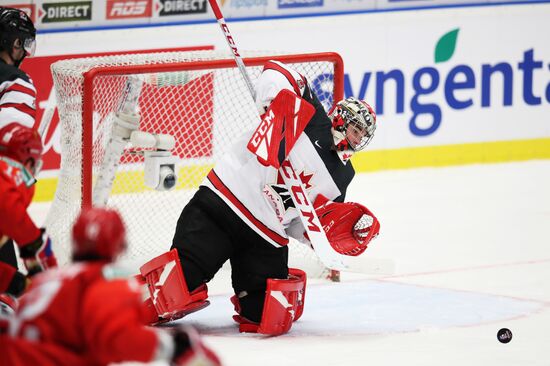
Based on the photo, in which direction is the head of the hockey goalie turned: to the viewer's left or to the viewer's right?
to the viewer's right

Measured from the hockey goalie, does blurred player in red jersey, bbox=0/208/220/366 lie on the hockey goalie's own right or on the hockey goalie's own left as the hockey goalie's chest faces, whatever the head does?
on the hockey goalie's own right

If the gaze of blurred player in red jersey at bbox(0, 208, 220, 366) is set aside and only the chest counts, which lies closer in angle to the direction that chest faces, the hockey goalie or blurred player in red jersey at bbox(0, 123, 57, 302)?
the hockey goalie

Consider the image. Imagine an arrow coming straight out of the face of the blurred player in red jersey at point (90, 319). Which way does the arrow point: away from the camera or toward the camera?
away from the camera

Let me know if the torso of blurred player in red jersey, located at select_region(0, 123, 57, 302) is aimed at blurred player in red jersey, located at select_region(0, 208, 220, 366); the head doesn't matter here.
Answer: no

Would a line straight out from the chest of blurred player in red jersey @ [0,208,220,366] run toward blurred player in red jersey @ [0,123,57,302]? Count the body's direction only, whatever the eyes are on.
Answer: no

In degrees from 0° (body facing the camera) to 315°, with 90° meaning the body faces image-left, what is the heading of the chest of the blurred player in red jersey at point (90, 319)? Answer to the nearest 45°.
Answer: approximately 225°

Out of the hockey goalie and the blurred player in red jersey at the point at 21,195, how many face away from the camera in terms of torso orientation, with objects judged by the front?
0

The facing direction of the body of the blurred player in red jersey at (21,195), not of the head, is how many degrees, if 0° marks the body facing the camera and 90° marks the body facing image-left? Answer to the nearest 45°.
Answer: approximately 270°

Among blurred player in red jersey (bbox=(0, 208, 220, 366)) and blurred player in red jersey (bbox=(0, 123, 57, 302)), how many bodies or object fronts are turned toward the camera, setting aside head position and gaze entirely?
0
